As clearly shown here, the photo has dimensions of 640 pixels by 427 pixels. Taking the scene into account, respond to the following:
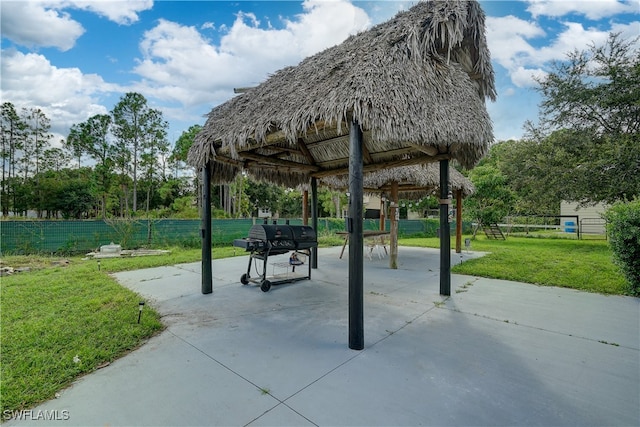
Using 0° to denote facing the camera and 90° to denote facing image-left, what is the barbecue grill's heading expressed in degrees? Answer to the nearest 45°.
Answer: approximately 315°

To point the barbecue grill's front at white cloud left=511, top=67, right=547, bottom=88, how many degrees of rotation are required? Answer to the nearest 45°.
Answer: approximately 90° to its left

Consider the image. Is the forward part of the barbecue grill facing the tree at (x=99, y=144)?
no

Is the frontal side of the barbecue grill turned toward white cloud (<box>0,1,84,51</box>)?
no

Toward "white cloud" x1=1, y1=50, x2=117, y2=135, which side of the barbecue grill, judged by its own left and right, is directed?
back

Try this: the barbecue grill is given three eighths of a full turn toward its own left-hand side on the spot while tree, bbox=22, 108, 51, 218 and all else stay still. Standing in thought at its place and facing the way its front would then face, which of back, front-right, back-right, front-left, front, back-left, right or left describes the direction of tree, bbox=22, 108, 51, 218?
front-left

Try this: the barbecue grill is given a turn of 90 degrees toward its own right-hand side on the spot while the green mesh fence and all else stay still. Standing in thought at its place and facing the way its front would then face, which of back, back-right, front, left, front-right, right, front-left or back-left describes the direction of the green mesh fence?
right

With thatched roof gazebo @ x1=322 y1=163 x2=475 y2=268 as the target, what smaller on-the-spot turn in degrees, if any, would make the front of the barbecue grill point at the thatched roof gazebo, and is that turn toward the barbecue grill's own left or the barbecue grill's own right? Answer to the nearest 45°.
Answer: approximately 90° to the barbecue grill's own left

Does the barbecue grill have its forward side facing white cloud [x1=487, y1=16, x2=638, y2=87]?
no
